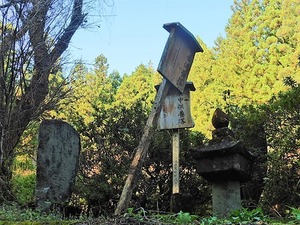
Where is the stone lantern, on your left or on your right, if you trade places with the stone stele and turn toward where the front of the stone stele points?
on your left

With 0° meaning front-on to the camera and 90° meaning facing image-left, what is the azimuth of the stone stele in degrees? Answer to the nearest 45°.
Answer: approximately 0°

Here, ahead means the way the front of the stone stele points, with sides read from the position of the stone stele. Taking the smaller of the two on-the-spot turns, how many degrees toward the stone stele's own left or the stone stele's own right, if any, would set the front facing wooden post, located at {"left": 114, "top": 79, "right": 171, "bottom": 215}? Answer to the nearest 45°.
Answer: approximately 45° to the stone stele's own left
